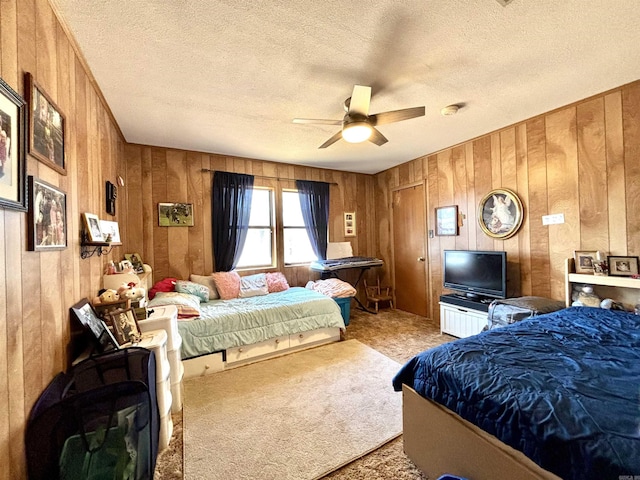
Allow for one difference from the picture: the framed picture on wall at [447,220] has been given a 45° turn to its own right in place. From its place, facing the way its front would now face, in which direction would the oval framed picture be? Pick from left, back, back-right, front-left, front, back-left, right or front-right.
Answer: back-left

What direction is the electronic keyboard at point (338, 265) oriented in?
toward the camera

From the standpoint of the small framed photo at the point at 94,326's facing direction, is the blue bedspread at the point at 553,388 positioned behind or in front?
in front

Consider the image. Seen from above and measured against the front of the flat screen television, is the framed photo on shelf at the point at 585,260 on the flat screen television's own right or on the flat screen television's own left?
on the flat screen television's own left

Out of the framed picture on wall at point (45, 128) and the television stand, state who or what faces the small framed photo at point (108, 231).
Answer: the television stand

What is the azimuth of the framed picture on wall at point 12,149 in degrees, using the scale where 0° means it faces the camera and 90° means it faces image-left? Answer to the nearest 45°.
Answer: approximately 315°

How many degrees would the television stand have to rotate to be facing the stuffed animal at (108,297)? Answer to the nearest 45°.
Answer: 0° — it already faces it

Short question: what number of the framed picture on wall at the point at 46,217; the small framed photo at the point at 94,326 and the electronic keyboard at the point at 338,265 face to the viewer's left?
0

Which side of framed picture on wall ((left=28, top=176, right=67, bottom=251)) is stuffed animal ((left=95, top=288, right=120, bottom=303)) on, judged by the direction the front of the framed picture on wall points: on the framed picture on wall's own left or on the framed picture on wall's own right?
on the framed picture on wall's own left

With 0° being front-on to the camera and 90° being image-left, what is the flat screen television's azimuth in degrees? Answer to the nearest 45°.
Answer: approximately 45°

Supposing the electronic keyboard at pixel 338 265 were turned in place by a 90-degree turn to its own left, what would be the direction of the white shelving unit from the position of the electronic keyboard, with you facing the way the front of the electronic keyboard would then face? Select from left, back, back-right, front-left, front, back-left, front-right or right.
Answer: front-right

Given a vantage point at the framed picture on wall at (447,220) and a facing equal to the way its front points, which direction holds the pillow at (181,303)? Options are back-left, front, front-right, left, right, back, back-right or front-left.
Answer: front

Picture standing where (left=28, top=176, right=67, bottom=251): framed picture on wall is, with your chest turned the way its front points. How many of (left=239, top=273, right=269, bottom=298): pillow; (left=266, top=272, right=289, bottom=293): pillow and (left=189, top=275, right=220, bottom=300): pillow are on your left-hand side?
3

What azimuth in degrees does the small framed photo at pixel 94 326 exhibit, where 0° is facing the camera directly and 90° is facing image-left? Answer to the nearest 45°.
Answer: approximately 315°

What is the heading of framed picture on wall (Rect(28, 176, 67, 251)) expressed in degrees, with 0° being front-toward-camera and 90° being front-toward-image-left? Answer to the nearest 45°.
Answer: approximately 315°

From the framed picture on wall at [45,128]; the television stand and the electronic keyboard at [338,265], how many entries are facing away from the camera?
0

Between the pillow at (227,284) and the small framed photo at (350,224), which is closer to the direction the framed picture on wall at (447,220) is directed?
the pillow

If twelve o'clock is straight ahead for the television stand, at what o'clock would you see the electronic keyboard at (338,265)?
The electronic keyboard is roughly at 2 o'clock from the television stand.
